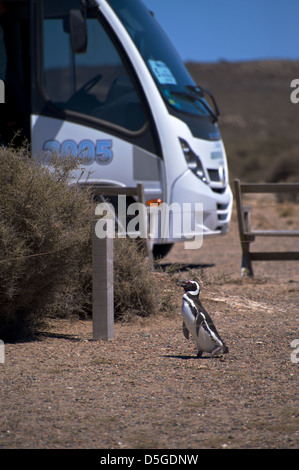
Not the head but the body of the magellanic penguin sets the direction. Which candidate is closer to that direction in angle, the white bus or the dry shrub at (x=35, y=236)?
the dry shrub

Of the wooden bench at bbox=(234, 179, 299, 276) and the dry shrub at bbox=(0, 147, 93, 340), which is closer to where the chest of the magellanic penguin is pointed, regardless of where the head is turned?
the dry shrub

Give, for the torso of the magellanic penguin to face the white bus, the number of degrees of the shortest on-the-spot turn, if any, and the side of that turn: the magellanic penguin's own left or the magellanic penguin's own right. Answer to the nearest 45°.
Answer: approximately 90° to the magellanic penguin's own right

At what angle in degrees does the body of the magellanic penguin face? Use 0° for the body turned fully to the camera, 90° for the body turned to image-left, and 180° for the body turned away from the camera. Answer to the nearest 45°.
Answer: approximately 90°

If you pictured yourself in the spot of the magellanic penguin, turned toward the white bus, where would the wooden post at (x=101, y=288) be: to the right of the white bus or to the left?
left
